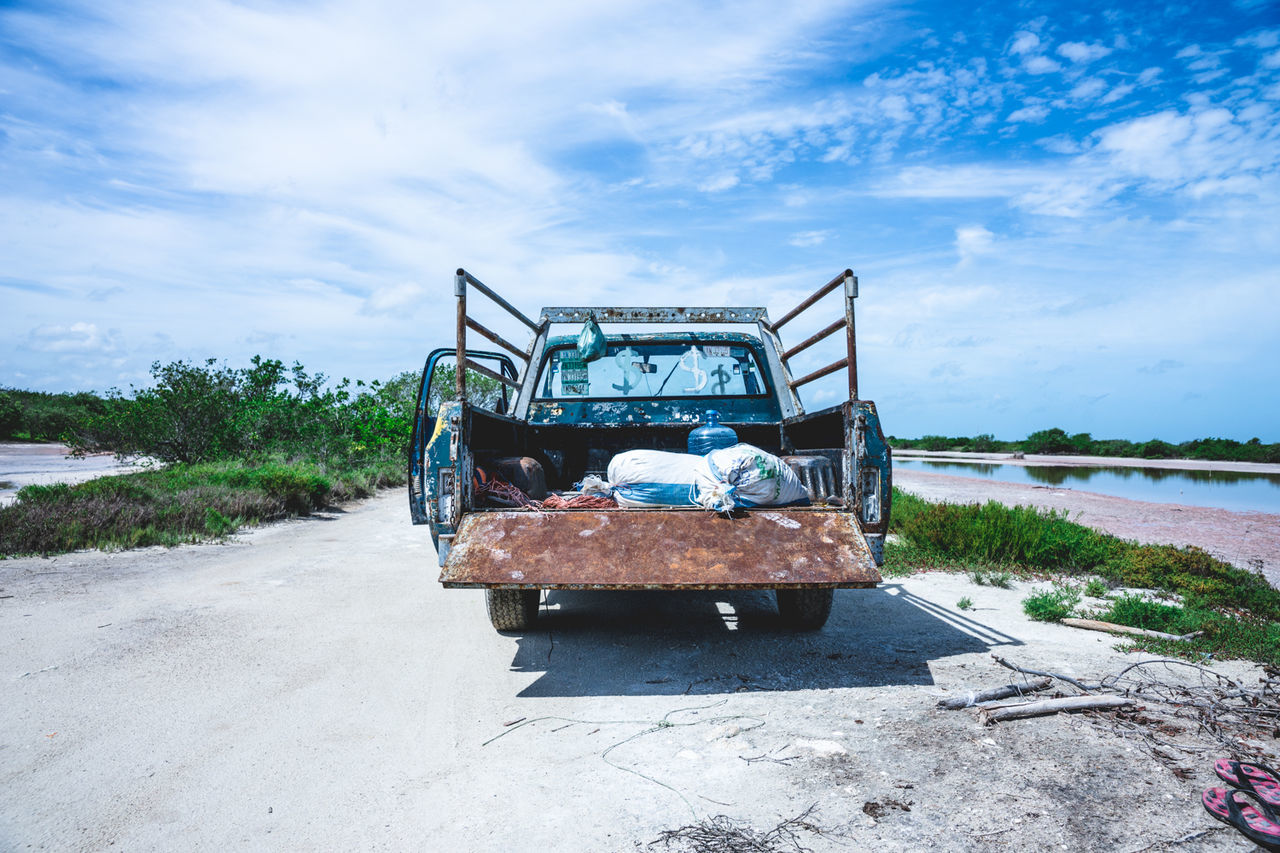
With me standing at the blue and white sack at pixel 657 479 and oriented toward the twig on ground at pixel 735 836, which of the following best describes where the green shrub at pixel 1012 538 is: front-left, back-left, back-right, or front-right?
back-left

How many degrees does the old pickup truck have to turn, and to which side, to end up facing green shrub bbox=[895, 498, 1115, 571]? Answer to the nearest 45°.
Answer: approximately 45° to its right

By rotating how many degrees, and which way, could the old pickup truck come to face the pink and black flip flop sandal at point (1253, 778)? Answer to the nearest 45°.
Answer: approximately 135° to its right

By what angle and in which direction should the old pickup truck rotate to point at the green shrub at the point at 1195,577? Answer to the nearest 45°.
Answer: approximately 90° to its right

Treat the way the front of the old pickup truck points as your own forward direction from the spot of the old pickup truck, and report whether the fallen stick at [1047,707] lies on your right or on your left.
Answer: on your right

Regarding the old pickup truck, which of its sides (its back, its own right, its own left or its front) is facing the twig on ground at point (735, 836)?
back

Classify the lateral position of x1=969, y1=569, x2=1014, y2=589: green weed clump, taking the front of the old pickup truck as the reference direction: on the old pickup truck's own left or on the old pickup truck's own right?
on the old pickup truck's own right

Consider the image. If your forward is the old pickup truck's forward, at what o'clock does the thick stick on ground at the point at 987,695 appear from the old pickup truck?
The thick stick on ground is roughly at 4 o'clock from the old pickup truck.

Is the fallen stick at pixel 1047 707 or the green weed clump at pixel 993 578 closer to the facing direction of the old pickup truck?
the green weed clump

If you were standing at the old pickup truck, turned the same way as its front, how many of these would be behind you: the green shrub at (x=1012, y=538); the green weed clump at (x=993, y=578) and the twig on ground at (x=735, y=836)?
1

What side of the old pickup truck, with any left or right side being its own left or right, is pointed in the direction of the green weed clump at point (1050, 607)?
right

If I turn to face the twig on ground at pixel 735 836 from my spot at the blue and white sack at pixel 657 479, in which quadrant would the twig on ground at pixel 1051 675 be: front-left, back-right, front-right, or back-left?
front-left

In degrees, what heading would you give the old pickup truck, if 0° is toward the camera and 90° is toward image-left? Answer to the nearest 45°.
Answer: approximately 180°

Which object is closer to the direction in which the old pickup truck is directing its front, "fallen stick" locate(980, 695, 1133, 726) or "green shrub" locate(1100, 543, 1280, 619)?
the green shrub
